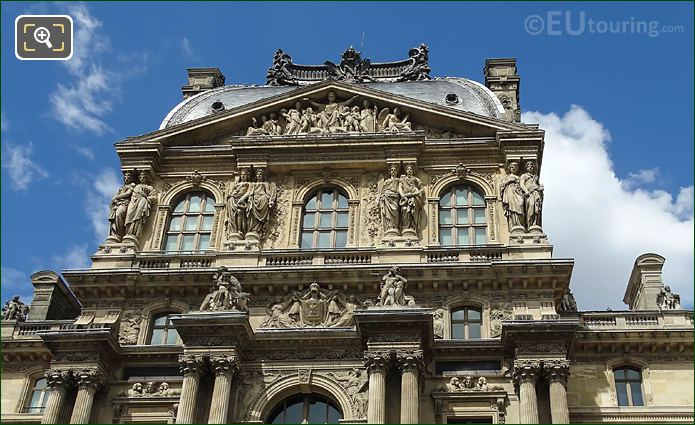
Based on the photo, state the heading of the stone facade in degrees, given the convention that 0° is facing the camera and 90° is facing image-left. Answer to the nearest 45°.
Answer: approximately 0°

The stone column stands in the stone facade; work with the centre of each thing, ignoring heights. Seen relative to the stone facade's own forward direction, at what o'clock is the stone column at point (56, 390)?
The stone column is roughly at 3 o'clock from the stone facade.
